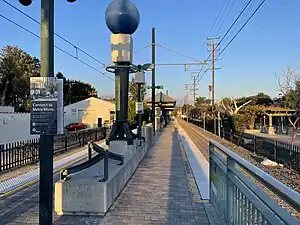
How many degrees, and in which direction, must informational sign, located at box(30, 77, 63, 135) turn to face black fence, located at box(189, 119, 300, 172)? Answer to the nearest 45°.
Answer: approximately 135° to its left

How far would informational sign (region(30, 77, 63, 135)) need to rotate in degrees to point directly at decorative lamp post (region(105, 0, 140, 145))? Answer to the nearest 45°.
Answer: approximately 180°

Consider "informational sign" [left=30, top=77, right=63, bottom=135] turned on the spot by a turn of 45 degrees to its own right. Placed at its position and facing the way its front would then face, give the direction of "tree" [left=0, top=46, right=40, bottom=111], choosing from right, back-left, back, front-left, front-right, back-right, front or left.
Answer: back-right

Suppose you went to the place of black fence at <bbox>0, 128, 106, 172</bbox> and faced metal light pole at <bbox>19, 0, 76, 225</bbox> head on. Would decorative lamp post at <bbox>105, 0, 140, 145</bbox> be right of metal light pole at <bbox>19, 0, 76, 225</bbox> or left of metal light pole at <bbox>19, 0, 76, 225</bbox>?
left

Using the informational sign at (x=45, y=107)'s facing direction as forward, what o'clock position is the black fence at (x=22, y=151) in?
The black fence is roughly at 6 o'clock from the informational sign.

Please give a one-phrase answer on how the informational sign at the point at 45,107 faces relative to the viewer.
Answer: facing the viewer

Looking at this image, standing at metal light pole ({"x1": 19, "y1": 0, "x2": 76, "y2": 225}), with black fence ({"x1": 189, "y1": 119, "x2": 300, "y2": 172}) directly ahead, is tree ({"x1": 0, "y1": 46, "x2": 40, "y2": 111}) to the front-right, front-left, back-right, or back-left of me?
front-left

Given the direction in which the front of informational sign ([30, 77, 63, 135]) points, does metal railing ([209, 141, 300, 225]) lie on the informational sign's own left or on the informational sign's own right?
on the informational sign's own left

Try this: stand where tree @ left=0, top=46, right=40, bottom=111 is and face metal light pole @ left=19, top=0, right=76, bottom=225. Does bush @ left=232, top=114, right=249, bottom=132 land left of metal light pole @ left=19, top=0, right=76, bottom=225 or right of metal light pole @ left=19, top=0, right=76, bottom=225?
left
